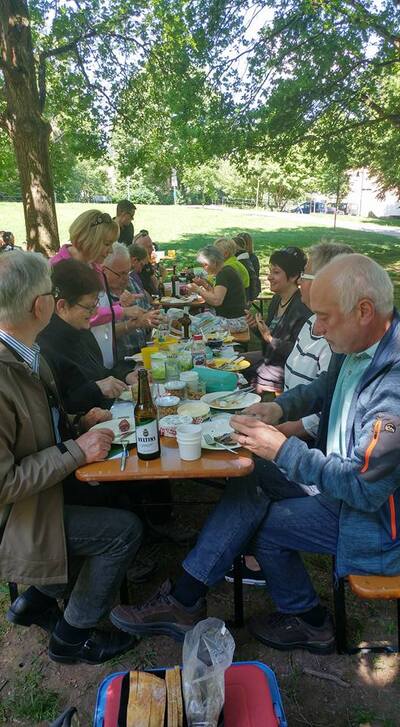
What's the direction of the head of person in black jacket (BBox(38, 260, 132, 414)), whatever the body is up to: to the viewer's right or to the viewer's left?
to the viewer's right

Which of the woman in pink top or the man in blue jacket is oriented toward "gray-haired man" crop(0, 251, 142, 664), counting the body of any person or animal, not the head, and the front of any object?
the man in blue jacket

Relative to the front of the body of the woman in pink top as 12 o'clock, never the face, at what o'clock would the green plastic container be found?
The green plastic container is roughly at 2 o'clock from the woman in pink top.

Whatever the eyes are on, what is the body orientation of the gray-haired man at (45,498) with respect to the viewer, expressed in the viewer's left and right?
facing to the right of the viewer

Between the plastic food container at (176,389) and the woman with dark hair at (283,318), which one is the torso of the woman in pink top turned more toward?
the woman with dark hair

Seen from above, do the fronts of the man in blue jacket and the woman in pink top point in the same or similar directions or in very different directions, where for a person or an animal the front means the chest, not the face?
very different directions

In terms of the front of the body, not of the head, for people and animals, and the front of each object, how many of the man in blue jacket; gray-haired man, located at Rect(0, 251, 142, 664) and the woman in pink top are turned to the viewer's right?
2

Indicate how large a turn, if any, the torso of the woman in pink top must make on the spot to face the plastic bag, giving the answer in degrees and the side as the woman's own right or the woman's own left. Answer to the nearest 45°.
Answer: approximately 90° to the woman's own right

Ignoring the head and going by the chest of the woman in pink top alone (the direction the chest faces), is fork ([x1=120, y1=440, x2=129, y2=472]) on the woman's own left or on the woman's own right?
on the woman's own right

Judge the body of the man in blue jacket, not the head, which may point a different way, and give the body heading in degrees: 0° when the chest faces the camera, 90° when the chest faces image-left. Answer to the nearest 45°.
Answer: approximately 90°

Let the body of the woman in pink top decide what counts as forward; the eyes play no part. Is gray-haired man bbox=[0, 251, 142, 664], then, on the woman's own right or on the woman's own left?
on the woman's own right

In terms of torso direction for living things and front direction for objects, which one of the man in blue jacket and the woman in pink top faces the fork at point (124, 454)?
the man in blue jacket

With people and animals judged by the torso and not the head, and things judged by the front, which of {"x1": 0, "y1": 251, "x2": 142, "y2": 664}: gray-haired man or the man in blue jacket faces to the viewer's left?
the man in blue jacket
